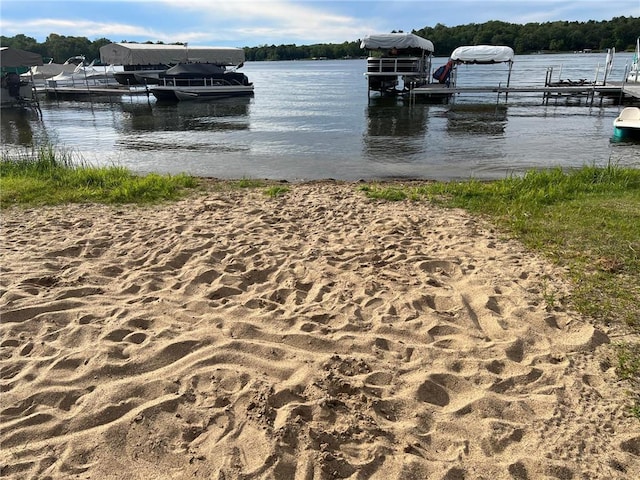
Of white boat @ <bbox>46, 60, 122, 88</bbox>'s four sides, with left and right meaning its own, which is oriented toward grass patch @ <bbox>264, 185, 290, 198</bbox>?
left

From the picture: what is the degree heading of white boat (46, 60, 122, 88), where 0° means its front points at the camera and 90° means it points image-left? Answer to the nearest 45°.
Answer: approximately 90°

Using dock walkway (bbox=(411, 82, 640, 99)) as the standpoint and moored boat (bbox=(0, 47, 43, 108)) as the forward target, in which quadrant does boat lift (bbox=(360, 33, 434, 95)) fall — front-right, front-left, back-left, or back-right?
front-right

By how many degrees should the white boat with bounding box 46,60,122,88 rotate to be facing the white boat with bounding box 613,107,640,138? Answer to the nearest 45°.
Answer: approximately 90° to its left

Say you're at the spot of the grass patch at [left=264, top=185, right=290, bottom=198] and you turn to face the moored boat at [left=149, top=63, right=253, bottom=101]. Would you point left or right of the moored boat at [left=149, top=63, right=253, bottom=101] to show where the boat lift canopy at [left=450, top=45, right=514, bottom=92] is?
right

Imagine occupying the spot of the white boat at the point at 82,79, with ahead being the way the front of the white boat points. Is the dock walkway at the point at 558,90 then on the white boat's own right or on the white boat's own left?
on the white boat's own left

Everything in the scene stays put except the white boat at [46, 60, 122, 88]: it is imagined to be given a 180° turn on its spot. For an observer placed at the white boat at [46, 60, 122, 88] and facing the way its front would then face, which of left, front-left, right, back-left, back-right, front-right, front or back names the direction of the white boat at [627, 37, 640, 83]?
front-right

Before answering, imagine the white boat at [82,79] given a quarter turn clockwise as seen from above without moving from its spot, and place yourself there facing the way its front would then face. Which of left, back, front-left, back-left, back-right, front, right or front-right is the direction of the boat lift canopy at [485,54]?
back-right
